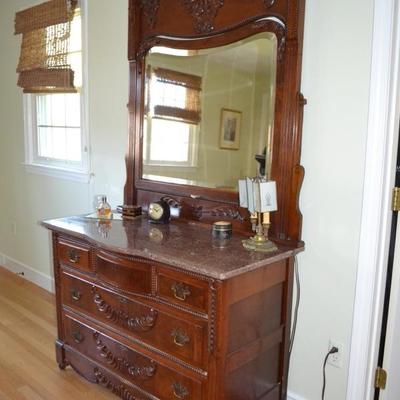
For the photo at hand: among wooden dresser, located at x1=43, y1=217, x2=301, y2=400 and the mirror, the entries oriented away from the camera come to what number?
0

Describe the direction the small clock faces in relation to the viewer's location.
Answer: facing the viewer and to the left of the viewer

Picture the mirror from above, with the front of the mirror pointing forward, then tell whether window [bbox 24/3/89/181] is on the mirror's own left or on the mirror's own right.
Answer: on the mirror's own right

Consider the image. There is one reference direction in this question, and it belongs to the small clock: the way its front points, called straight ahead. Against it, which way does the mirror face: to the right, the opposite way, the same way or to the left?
the same way

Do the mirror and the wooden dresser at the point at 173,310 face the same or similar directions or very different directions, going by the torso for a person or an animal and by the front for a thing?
same or similar directions

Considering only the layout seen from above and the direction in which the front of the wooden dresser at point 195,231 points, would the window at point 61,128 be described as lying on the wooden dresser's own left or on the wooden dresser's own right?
on the wooden dresser's own right

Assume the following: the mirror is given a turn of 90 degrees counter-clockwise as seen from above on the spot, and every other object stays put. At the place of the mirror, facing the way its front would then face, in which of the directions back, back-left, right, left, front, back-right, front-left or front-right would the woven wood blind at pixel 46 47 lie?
back

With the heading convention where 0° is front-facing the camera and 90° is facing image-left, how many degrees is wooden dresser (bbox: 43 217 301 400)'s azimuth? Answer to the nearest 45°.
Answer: approximately 45°

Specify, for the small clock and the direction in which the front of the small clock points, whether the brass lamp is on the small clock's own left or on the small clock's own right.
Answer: on the small clock's own left
